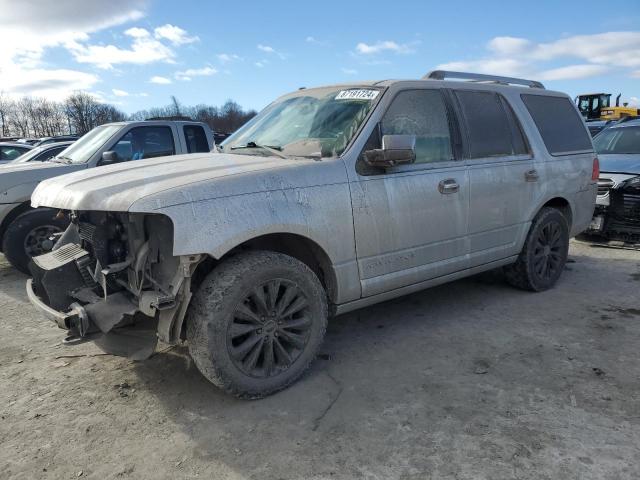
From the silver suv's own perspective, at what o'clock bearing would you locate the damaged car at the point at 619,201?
The damaged car is roughly at 6 o'clock from the silver suv.

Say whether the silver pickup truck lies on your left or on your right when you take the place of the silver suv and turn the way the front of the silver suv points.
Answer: on your right

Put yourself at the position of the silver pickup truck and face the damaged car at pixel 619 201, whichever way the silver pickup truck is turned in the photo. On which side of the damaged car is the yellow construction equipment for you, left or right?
left

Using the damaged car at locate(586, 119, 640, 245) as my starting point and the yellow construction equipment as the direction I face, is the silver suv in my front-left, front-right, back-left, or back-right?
back-left

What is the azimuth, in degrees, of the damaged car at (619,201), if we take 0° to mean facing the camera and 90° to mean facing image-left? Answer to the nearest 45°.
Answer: approximately 0°

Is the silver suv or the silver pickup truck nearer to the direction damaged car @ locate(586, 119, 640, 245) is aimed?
the silver suv

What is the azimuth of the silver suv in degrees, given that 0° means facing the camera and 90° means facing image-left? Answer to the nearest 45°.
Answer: approximately 45°

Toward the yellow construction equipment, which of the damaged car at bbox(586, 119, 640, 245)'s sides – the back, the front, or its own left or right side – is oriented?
back

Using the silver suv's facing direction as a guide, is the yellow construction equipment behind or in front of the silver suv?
behind

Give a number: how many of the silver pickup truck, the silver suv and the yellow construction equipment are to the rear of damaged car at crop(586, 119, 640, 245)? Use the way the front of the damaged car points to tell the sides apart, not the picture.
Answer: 1
